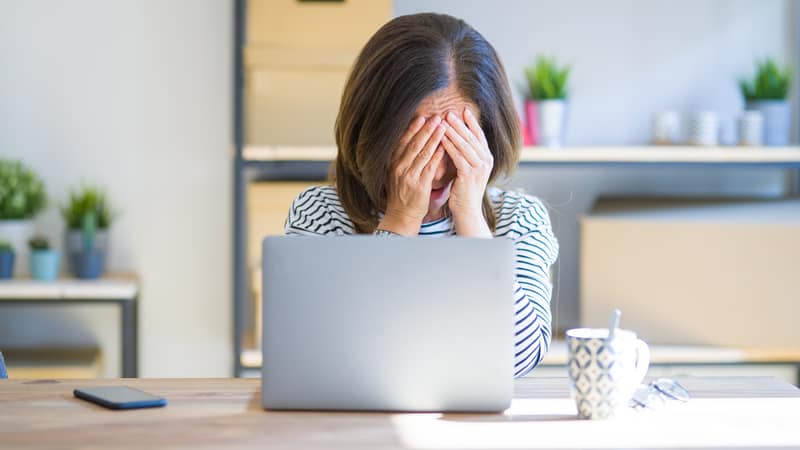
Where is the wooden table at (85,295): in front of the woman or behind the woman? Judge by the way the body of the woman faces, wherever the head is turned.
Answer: behind

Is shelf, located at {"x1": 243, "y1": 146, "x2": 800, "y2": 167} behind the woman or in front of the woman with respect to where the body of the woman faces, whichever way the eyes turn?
behind

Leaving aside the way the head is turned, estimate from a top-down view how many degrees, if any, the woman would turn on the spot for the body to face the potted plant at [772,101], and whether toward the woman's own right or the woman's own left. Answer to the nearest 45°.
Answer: approximately 135° to the woman's own left

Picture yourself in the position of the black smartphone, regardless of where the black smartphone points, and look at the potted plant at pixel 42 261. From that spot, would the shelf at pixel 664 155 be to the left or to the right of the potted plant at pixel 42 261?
right

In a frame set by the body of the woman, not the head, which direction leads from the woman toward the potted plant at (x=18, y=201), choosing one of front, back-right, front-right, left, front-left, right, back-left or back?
back-right

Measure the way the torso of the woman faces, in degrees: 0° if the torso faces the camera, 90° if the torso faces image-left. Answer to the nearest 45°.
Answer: approximately 0°

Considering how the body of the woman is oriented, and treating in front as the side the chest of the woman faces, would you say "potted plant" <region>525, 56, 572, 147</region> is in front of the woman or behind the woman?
behind

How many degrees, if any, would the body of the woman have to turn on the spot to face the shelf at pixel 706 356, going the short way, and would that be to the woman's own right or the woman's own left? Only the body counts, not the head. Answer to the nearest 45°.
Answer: approximately 135° to the woman's own left
